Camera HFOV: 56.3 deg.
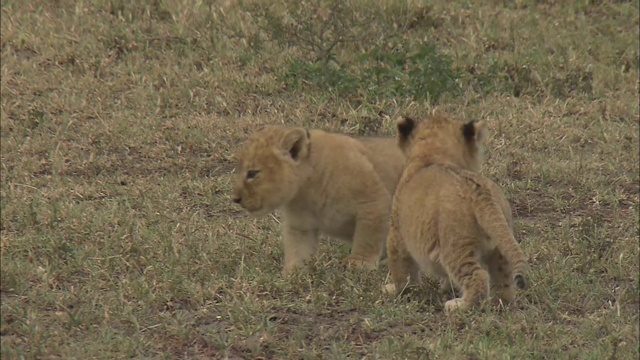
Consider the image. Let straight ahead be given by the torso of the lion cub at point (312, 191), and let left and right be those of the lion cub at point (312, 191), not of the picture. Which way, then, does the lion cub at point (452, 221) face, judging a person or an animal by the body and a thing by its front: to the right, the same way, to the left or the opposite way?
to the right

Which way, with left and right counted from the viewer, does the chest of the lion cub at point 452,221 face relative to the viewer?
facing away from the viewer and to the left of the viewer

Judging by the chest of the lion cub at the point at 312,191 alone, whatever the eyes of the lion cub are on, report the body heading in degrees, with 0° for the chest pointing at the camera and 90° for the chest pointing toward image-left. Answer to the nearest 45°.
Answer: approximately 45°
